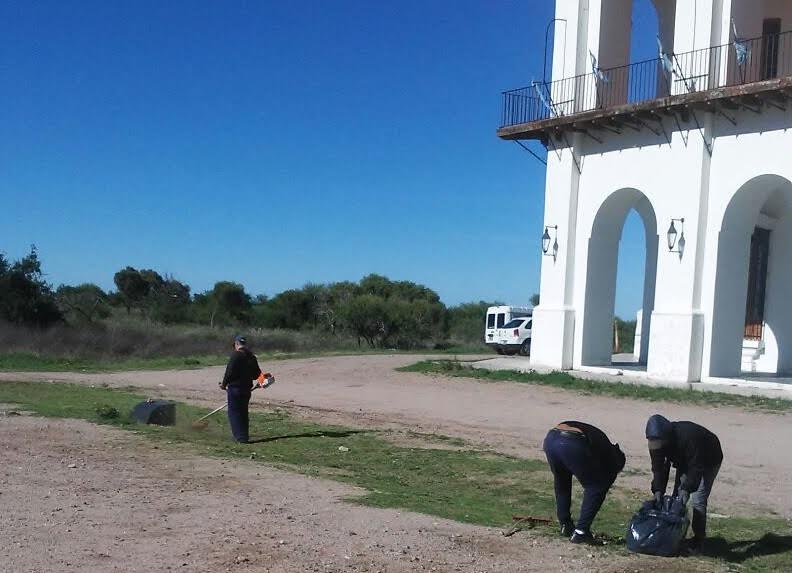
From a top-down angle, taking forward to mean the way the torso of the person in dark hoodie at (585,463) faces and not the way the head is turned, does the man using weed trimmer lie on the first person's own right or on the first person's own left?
on the first person's own left

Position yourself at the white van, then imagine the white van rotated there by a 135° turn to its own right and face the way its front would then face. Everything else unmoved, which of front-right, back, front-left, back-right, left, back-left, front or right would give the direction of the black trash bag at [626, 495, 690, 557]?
front

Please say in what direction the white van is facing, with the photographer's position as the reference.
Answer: facing away from the viewer and to the right of the viewer

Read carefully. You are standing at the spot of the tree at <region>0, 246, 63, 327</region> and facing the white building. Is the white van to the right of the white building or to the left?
left

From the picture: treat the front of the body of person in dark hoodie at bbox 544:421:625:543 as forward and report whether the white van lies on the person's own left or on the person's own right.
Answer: on the person's own left

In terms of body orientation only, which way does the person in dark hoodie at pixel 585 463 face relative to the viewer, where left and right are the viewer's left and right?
facing away from the viewer and to the right of the viewer

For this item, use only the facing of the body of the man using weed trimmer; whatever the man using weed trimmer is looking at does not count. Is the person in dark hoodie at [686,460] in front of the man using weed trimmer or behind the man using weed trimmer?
behind

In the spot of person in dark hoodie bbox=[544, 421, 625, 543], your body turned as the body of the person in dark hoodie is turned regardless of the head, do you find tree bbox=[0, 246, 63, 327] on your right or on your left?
on your left
